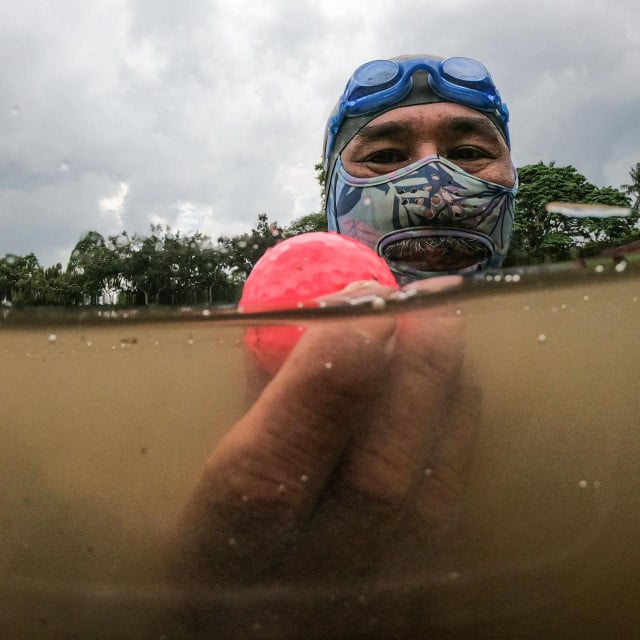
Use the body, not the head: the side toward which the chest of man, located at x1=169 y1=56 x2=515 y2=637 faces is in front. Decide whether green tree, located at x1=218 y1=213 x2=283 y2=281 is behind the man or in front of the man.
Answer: behind

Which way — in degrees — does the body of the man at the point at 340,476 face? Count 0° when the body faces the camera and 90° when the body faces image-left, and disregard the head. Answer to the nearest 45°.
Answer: approximately 0°
